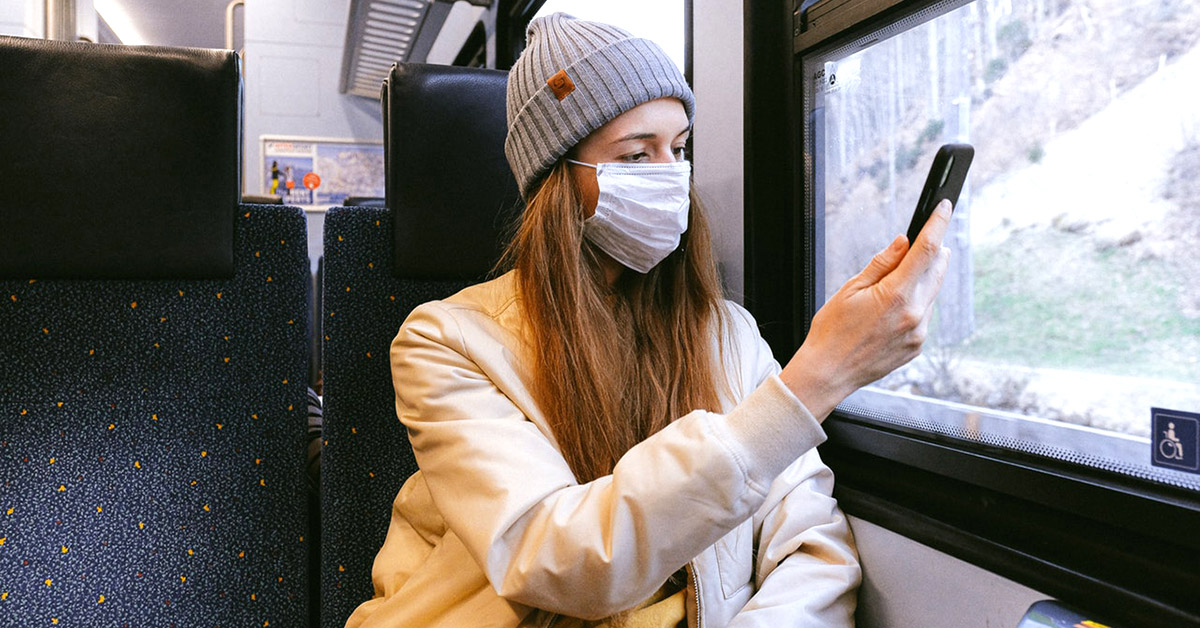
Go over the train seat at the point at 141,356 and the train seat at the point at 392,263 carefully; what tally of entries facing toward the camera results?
2

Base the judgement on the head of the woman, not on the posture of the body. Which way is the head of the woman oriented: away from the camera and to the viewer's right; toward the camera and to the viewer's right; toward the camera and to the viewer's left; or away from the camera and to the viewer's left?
toward the camera and to the viewer's right

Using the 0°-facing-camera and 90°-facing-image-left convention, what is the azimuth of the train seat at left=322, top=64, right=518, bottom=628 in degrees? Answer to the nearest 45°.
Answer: approximately 0°

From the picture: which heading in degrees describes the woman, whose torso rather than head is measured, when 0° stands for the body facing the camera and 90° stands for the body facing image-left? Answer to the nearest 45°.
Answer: approximately 315°
